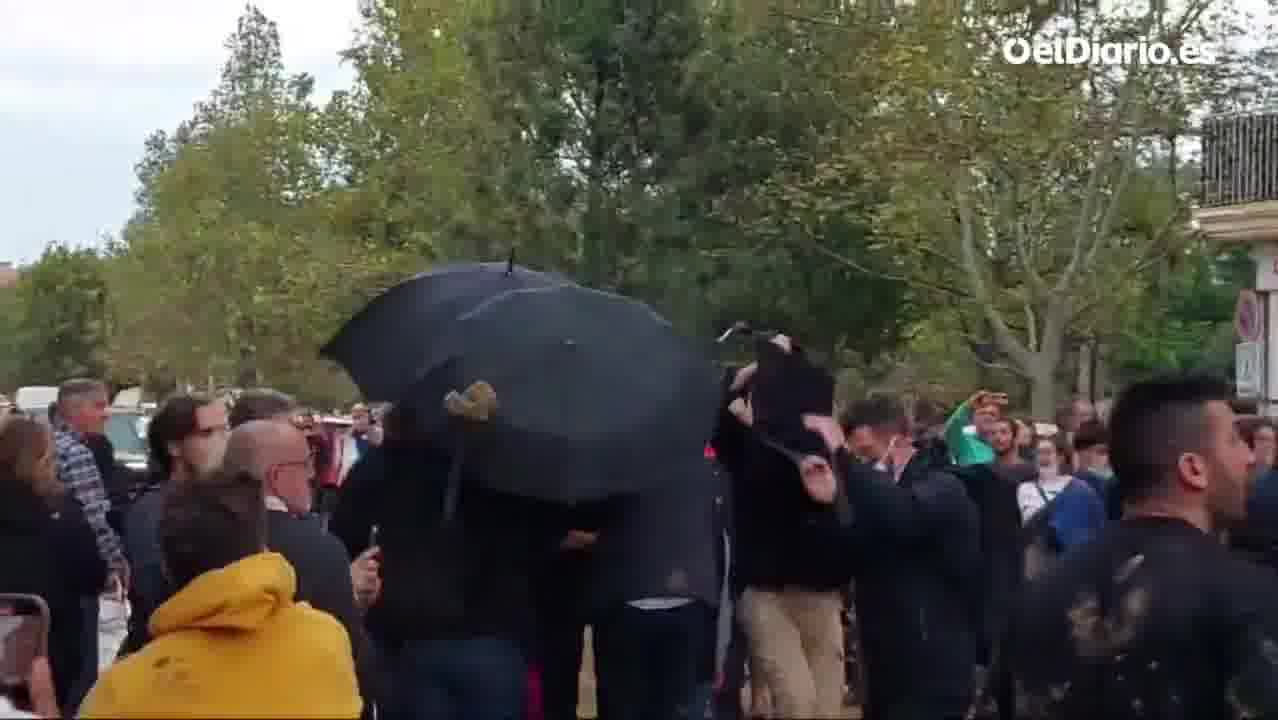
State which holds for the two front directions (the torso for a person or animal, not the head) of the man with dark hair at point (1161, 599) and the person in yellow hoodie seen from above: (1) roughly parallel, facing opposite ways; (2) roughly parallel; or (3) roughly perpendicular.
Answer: roughly parallel

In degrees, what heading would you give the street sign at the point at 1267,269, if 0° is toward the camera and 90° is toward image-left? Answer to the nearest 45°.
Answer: approximately 0°

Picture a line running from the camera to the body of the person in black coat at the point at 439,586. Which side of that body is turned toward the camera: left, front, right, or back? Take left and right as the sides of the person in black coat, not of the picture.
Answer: back

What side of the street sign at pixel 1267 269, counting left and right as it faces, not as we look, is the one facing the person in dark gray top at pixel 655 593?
front

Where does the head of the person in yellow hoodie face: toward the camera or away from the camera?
away from the camera

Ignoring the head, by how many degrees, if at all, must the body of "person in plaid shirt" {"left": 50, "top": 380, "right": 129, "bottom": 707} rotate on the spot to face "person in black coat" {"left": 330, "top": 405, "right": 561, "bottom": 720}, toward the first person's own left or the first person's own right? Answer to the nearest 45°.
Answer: approximately 90° to the first person's own right

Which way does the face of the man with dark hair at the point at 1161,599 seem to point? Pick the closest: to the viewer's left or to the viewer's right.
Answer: to the viewer's right

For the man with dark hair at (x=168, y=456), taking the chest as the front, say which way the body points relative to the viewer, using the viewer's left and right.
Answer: facing to the right of the viewer

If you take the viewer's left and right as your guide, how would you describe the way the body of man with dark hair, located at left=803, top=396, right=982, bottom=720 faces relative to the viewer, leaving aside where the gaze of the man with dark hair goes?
facing to the left of the viewer

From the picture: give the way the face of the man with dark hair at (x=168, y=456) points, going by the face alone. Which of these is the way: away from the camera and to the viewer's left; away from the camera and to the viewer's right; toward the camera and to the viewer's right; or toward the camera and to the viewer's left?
toward the camera and to the viewer's right

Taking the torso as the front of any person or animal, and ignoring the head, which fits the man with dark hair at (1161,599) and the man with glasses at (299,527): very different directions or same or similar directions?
same or similar directions

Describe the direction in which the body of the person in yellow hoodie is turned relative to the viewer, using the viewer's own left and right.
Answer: facing away from the viewer
